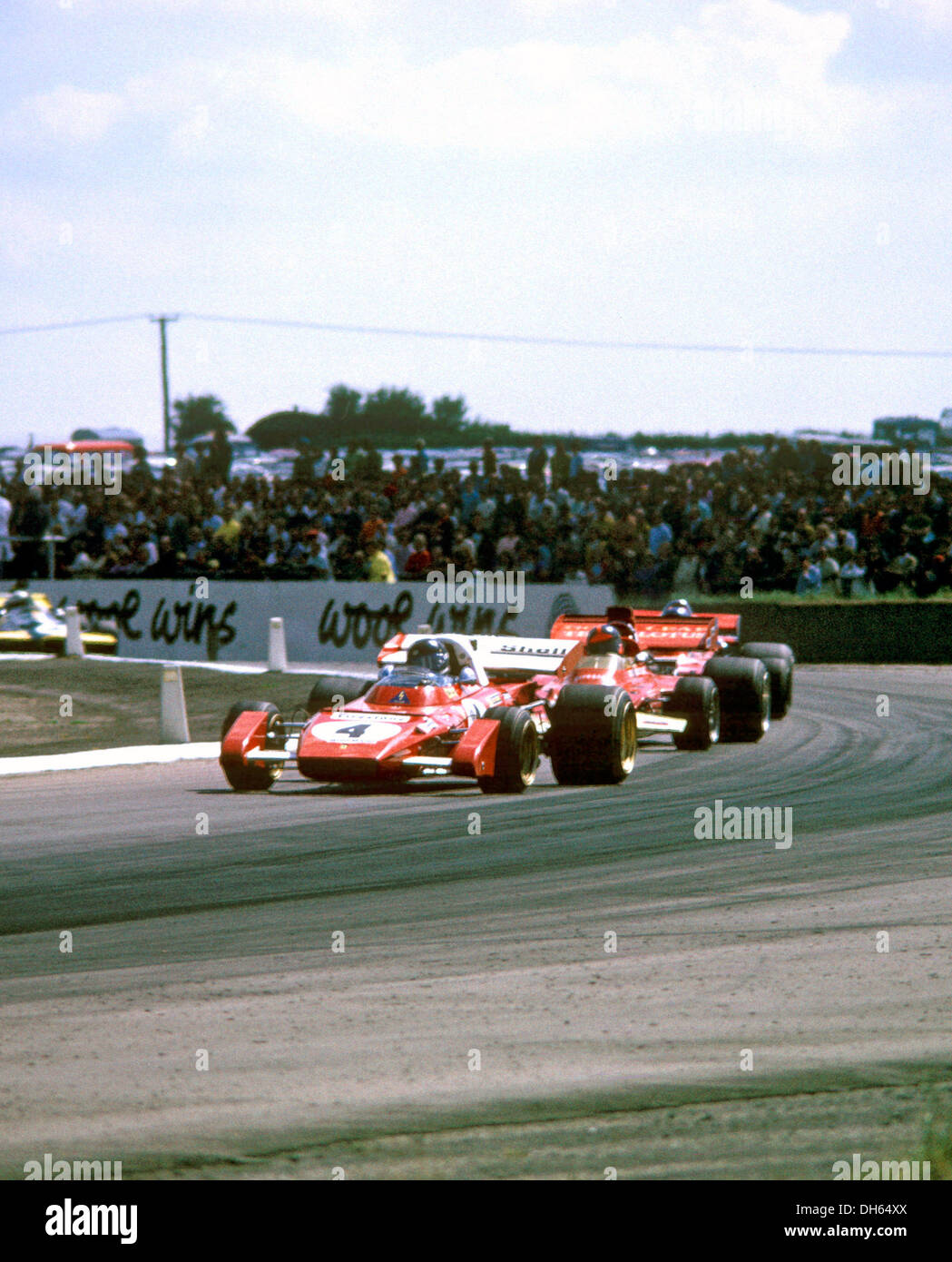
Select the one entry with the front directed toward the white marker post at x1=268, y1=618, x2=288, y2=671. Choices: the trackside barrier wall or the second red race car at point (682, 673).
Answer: the trackside barrier wall

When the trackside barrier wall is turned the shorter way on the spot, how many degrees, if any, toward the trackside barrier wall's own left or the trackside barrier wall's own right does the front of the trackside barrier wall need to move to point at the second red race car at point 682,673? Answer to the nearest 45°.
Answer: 0° — it already faces it

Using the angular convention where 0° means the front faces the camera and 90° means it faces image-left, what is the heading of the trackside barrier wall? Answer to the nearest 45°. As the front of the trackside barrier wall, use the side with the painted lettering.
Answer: approximately 0°

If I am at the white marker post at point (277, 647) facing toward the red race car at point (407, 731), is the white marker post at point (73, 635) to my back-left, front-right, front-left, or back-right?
back-right

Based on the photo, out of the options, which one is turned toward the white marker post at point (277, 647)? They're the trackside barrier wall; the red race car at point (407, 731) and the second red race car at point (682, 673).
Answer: the trackside barrier wall

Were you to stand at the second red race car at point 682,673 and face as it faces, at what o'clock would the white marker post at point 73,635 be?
The white marker post is roughly at 3 o'clock from the second red race car.
